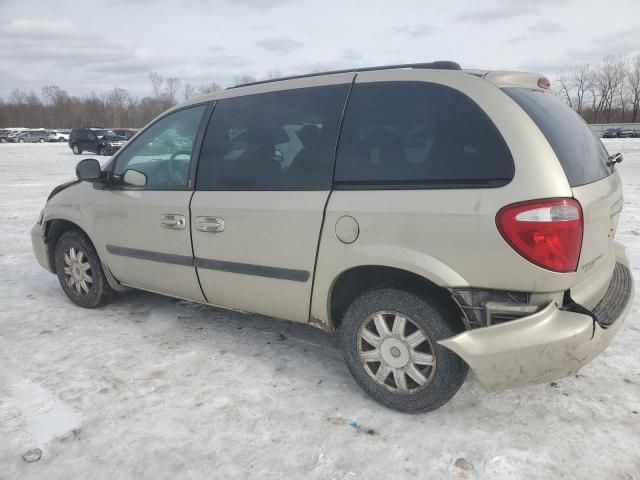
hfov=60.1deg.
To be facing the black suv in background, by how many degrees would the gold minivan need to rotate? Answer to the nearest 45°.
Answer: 0° — it already faces it

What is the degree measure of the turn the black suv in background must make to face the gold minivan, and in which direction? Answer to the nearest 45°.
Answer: approximately 45° to its right

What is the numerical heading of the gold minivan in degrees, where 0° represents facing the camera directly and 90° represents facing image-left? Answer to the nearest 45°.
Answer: approximately 135°

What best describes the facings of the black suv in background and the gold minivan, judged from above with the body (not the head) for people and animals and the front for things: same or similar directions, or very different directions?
very different directions

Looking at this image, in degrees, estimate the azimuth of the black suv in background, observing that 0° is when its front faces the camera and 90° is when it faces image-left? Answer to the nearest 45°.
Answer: approximately 315°
